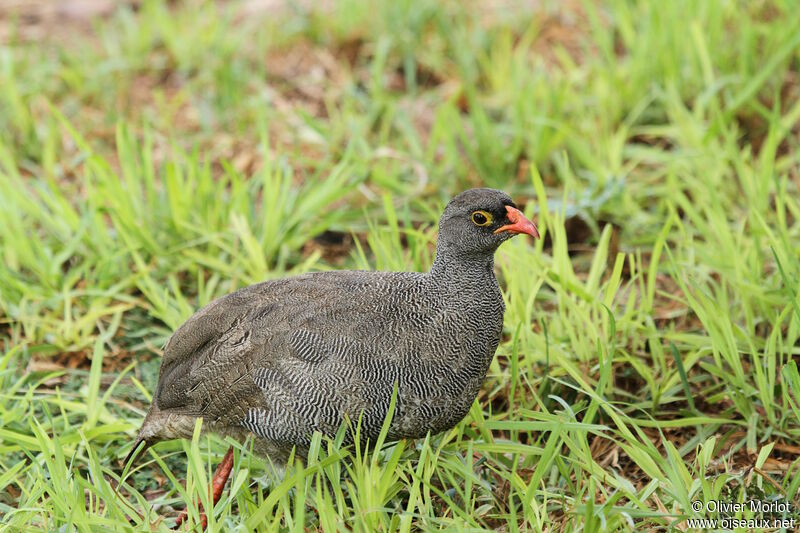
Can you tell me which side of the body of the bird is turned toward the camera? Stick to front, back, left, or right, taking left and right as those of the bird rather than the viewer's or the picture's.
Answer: right
